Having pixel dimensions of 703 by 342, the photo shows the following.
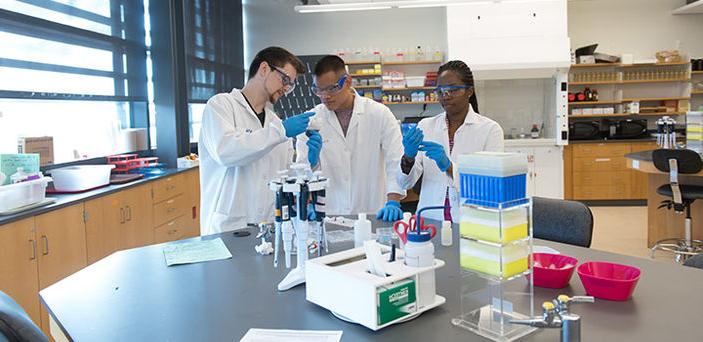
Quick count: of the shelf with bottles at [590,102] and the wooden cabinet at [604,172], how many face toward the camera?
2

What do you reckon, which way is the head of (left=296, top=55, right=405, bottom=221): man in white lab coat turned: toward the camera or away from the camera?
toward the camera

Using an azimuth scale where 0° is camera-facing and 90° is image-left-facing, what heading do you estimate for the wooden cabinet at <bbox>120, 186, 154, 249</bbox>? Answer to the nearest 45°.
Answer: approximately 315°

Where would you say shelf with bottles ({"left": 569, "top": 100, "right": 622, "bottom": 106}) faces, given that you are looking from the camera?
facing the viewer

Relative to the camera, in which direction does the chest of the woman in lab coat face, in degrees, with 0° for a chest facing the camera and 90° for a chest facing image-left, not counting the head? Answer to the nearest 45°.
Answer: approximately 45°

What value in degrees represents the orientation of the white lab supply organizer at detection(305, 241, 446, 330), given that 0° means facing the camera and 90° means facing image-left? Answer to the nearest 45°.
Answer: approximately 315°

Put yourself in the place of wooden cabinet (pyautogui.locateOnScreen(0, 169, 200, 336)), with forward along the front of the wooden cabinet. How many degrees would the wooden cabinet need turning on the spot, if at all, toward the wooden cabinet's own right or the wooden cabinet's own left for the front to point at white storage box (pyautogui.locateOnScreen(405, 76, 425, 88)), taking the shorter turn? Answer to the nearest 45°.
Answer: approximately 90° to the wooden cabinet's own left

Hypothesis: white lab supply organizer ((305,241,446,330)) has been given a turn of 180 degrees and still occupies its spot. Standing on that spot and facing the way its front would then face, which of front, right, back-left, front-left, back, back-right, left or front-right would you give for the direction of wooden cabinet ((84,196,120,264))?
front

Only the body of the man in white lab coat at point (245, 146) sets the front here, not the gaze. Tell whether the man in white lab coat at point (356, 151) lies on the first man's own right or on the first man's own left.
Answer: on the first man's own left

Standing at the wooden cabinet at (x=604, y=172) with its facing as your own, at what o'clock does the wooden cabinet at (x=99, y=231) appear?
the wooden cabinet at (x=99, y=231) is roughly at 1 o'clock from the wooden cabinet at (x=604, y=172).

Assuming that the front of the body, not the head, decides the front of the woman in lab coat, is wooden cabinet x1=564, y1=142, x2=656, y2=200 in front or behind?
behind

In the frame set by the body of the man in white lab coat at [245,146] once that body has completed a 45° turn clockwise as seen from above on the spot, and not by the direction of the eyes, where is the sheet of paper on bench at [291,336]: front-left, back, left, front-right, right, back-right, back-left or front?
front

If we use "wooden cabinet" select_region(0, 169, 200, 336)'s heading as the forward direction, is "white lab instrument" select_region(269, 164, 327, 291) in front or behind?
in front

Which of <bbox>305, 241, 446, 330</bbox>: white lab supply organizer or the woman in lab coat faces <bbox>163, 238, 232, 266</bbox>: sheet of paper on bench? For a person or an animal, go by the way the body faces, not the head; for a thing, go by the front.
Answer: the woman in lab coat

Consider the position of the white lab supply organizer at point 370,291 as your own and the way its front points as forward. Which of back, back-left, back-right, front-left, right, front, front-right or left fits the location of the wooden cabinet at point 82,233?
back

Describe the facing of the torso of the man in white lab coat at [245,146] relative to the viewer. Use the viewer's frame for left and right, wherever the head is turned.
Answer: facing the viewer and to the right of the viewer

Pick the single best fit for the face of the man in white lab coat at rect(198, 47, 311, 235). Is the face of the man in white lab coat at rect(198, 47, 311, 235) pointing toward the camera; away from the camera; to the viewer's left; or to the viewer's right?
to the viewer's right

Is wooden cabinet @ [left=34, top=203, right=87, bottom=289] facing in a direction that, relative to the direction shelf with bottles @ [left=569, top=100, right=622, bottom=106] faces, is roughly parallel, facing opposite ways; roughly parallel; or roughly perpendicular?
roughly perpendicular
